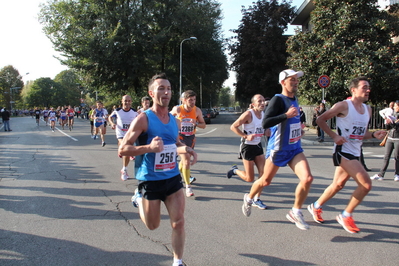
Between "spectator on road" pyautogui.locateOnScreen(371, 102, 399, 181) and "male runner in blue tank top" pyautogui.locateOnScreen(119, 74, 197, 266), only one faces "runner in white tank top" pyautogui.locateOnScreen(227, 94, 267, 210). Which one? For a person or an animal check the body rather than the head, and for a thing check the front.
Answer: the spectator on road

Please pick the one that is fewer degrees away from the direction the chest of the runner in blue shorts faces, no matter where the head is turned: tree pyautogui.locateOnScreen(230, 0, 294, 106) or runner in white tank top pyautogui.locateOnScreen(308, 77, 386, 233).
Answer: the runner in white tank top

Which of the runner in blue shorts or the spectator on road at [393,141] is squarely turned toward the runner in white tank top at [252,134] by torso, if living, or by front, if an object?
the spectator on road

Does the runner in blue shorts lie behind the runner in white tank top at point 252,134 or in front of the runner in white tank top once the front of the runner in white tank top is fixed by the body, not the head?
in front

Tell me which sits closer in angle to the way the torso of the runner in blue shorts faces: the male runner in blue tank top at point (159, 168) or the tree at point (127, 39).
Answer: the male runner in blue tank top

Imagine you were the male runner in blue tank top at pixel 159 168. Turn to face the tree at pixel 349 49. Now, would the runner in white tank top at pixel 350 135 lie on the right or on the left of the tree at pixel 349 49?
right

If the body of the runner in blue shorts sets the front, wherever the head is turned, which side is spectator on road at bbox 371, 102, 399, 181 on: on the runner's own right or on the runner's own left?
on the runner's own left

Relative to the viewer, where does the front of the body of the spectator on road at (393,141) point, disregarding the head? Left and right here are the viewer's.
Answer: facing the viewer and to the left of the viewer

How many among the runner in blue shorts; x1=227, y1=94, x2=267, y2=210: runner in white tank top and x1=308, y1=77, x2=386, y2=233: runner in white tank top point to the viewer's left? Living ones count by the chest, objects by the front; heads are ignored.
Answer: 0

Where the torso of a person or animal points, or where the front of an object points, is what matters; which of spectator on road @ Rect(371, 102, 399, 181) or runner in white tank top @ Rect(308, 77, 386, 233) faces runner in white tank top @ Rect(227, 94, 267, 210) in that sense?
the spectator on road

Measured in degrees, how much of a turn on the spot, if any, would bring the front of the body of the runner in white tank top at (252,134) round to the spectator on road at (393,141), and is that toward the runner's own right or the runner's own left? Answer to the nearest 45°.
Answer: approximately 90° to the runner's own left
